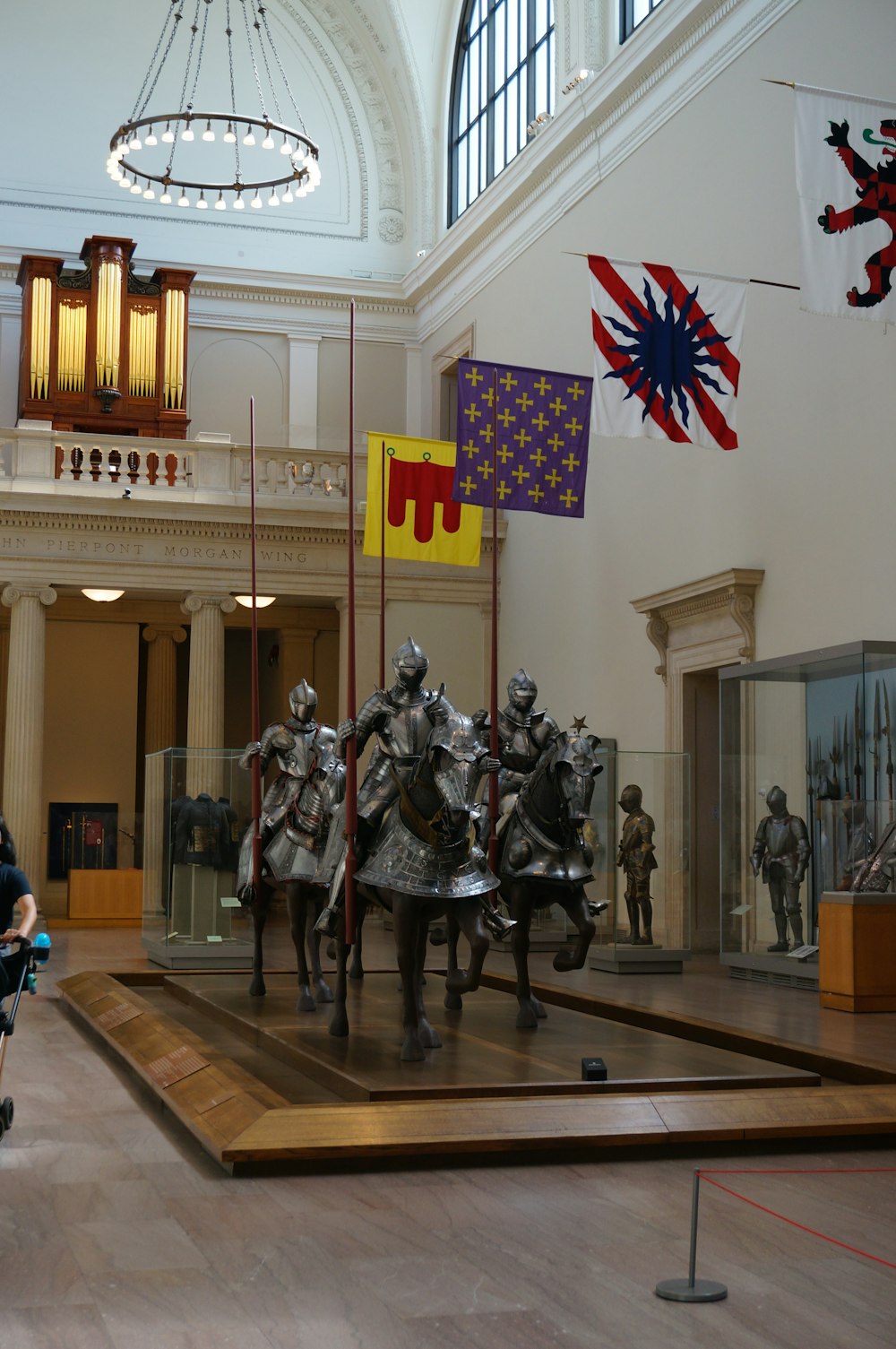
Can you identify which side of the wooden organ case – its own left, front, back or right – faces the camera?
front

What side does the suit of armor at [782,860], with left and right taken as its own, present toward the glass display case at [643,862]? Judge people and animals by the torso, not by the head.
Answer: right

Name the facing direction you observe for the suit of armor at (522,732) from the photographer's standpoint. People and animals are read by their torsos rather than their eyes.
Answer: facing the viewer and to the right of the viewer

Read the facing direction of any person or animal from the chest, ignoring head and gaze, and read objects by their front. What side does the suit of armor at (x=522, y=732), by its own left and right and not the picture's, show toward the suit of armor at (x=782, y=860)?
left

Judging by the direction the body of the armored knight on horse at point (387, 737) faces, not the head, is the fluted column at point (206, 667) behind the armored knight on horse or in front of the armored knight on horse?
behind

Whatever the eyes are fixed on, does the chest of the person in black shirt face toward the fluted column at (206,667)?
no

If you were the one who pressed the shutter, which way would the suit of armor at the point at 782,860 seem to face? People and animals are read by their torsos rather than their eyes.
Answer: facing the viewer and to the left of the viewer

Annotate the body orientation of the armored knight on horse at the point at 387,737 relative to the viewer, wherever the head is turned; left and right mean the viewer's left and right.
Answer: facing the viewer

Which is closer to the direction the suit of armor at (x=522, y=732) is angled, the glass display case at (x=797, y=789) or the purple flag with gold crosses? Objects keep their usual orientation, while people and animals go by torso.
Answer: the glass display case
